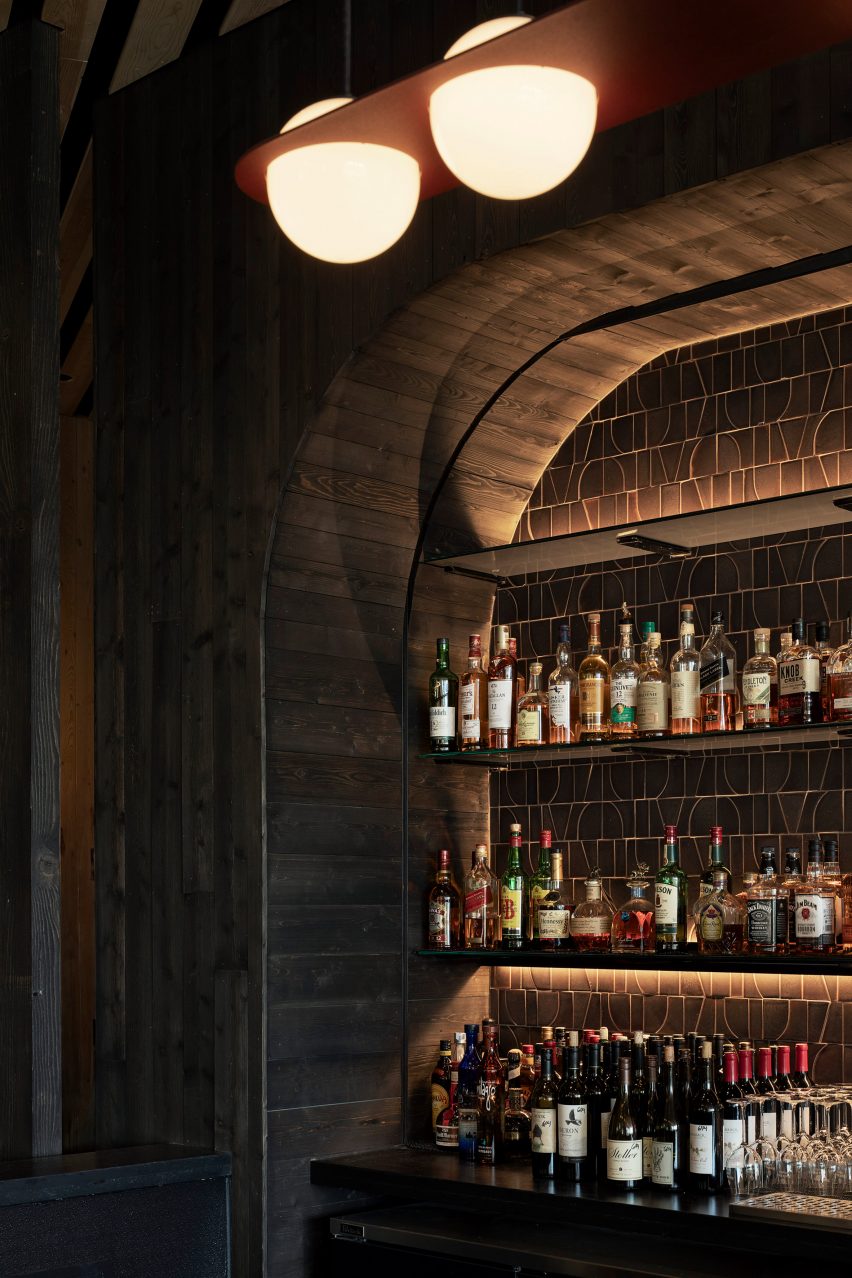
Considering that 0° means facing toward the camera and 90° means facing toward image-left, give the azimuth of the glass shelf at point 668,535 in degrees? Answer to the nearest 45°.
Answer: approximately 45°
